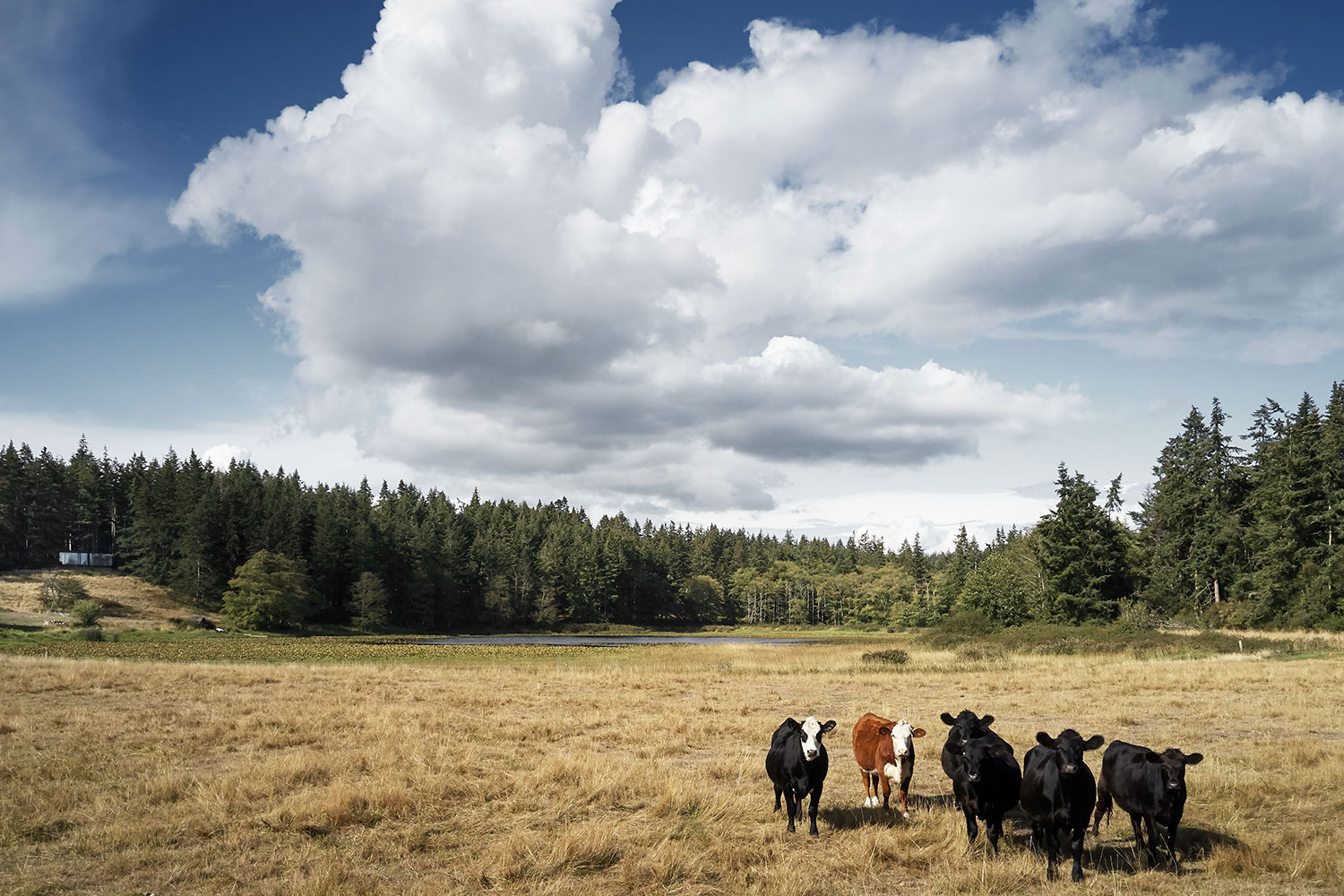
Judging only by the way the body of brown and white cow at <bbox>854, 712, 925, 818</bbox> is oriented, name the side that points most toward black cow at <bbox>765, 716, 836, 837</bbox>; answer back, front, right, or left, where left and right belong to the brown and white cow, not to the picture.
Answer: right

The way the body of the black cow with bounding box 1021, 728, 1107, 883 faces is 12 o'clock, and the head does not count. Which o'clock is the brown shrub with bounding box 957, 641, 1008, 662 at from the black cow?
The brown shrub is roughly at 6 o'clock from the black cow.

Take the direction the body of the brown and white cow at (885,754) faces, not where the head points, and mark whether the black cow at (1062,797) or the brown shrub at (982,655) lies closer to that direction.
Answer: the black cow

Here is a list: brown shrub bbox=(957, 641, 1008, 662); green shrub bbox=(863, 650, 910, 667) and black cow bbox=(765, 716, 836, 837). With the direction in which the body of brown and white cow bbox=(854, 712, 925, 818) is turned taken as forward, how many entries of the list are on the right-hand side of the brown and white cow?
1

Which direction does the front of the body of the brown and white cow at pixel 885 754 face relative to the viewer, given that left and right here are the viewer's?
facing the viewer and to the right of the viewer

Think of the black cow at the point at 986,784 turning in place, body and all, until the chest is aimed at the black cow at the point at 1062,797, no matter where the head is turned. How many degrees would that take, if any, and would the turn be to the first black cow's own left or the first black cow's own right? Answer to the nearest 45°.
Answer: approximately 45° to the first black cow's own left

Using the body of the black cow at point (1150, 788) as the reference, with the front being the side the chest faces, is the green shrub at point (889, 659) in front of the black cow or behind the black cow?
behind

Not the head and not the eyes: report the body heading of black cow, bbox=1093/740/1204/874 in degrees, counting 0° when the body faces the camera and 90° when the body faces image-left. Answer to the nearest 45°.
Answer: approximately 315°

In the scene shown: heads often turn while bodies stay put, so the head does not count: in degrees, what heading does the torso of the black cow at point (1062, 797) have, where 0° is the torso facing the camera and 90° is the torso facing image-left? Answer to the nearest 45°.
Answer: approximately 0°

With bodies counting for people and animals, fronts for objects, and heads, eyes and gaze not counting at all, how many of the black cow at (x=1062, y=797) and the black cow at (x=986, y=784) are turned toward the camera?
2
